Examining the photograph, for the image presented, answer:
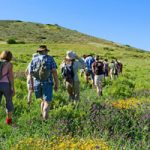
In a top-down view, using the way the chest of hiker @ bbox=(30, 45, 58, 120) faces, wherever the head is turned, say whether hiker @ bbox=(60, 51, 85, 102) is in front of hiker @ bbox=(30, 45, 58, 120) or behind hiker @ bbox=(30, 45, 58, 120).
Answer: in front

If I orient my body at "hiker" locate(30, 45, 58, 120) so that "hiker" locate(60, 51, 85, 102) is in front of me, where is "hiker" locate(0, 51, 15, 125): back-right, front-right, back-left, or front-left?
back-left

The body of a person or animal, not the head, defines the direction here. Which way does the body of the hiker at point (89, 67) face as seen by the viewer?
away from the camera

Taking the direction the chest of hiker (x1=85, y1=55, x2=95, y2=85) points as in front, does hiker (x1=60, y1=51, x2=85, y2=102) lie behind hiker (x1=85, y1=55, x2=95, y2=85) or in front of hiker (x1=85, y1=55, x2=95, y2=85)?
behind

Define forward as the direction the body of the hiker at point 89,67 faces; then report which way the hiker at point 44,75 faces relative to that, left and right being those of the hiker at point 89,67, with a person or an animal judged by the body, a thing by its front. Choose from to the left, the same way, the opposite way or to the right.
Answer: the same way

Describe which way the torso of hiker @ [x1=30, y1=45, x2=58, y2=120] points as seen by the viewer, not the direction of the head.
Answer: away from the camera

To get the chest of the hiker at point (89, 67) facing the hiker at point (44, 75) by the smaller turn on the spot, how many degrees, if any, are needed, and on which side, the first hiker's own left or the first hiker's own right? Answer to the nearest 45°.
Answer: approximately 180°

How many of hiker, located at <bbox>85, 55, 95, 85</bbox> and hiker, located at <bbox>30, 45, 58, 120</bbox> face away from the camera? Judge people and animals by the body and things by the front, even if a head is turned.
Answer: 2

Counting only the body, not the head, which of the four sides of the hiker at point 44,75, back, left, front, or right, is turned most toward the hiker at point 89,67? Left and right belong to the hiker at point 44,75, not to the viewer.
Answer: front
